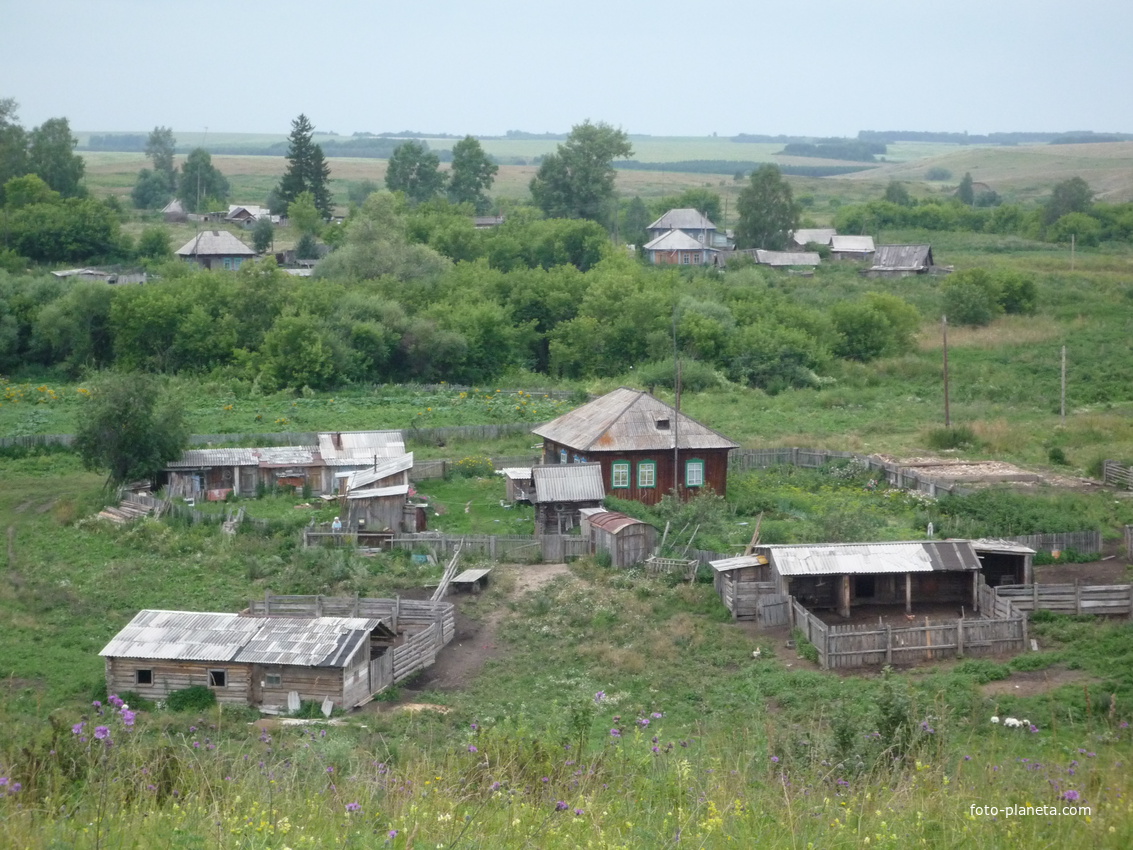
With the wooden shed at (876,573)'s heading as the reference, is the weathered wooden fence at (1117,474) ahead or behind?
behind

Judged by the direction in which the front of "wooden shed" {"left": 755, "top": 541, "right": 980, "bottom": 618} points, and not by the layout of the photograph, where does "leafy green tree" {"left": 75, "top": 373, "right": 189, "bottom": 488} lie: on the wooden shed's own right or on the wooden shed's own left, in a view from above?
on the wooden shed's own right

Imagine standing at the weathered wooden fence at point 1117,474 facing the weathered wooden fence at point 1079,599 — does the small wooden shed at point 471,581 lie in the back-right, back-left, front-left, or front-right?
front-right

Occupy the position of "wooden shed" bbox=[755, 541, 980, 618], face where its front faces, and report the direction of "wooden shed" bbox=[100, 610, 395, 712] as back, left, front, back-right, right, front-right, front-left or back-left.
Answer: front-right

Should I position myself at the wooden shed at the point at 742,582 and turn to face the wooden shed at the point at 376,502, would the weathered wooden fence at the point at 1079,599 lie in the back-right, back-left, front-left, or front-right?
back-right

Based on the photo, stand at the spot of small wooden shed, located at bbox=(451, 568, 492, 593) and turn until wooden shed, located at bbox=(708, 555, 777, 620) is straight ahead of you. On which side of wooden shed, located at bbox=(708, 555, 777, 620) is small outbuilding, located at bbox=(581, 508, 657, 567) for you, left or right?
left

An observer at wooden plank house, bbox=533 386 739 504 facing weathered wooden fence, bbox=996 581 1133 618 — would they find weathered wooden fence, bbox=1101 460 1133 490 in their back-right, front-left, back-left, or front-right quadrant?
front-left

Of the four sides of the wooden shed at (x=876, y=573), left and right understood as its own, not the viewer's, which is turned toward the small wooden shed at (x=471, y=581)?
right

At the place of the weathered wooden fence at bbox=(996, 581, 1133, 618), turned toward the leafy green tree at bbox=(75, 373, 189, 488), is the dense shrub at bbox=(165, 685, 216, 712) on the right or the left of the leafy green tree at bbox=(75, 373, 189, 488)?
left

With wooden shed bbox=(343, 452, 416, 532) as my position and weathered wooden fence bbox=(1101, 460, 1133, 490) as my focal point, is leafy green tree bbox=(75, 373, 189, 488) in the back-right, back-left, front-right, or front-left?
back-left

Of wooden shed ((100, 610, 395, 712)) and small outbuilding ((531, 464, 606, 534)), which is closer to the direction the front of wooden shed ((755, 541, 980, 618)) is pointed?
the wooden shed

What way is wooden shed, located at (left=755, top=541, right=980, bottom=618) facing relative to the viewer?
toward the camera

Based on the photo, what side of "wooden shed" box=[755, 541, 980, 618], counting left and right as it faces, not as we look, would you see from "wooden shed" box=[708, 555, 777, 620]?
right

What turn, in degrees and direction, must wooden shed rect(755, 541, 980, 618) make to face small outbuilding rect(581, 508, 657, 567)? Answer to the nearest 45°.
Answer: approximately 135° to its right

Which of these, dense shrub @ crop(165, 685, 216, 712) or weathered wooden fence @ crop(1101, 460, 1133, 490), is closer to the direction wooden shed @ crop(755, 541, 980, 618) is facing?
the dense shrub
